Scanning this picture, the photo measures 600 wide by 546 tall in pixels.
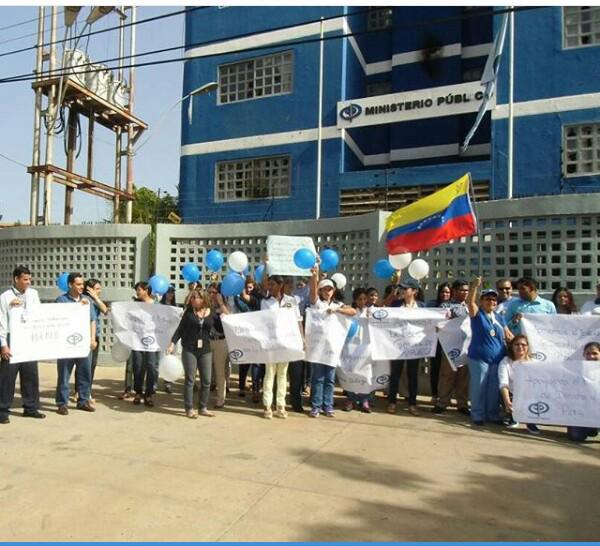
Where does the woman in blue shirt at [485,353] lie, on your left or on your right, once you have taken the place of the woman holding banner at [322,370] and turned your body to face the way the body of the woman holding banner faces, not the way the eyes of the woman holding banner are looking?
on your left

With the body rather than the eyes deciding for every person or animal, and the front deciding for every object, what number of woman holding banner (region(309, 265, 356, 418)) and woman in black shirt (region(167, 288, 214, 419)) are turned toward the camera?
2

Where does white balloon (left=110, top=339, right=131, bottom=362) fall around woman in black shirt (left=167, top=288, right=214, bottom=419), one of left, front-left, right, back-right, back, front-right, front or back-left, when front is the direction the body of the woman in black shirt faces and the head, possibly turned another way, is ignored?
back-right

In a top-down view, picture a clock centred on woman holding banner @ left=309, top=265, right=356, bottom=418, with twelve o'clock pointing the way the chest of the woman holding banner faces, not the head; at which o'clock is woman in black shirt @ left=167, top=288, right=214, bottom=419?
The woman in black shirt is roughly at 3 o'clock from the woman holding banner.

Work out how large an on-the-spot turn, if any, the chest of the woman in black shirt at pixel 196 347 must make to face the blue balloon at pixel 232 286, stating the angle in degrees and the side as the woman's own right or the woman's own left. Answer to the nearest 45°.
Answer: approximately 135° to the woman's own left

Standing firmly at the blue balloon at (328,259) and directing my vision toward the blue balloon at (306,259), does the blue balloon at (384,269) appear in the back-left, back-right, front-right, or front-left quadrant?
back-left

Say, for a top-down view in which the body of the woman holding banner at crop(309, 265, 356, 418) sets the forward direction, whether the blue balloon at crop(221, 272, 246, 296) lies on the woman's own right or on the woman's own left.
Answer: on the woman's own right
